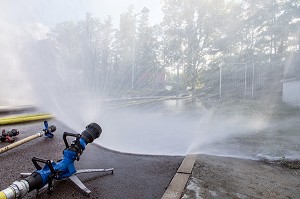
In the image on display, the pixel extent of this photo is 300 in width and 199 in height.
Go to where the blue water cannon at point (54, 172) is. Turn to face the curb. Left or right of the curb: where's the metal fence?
left

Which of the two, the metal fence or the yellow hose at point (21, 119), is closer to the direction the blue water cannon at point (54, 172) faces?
the metal fence

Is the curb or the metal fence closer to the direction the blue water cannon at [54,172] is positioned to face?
the metal fence

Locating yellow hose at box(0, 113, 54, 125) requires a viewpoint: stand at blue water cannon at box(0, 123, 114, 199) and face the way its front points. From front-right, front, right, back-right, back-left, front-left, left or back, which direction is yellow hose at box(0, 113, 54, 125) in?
front-left

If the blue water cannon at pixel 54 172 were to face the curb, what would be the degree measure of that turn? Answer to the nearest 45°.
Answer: approximately 45° to its right

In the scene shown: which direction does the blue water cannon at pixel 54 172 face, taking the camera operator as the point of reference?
facing away from the viewer and to the right of the viewer

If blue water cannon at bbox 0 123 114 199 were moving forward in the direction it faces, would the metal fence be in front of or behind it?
in front
